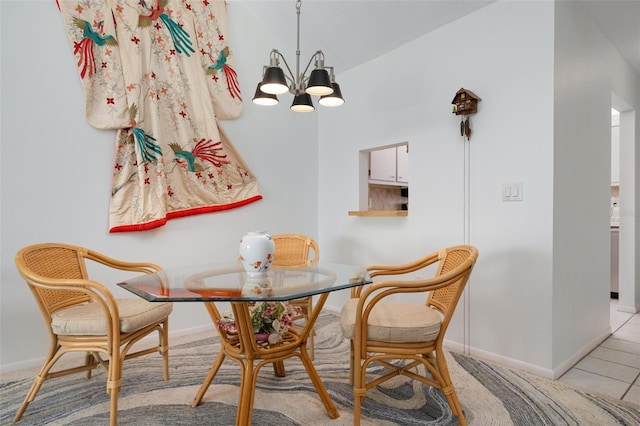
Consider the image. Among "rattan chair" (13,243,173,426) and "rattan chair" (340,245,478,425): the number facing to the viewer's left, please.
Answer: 1

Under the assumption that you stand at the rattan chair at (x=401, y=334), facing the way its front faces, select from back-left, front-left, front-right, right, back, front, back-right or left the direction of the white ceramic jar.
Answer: front

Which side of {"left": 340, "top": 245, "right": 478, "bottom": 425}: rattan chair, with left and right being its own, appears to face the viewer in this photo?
left

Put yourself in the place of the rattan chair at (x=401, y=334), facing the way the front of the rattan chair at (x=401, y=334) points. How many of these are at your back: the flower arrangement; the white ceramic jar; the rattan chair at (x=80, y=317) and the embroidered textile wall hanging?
0

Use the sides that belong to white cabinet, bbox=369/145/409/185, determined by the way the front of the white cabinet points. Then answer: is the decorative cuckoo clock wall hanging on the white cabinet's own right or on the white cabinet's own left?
on the white cabinet's own left

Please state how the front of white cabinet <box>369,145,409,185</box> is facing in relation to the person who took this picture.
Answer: facing the viewer and to the left of the viewer

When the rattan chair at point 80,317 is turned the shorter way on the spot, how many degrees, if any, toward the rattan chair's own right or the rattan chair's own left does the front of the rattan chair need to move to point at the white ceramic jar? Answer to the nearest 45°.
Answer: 0° — it already faces it

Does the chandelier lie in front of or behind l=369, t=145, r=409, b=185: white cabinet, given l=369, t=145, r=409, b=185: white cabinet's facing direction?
in front

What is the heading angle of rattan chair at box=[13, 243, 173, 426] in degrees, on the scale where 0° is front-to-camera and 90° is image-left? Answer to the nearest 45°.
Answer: approximately 315°

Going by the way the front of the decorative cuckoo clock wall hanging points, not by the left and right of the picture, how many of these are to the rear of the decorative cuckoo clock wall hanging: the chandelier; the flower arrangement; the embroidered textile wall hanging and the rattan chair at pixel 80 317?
0
